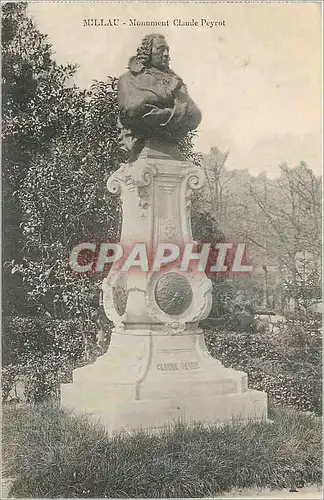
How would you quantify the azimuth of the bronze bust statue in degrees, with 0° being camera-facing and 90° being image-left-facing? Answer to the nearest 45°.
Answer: approximately 315°

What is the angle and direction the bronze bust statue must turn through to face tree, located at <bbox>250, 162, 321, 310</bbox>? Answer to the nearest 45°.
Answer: approximately 90° to its left
